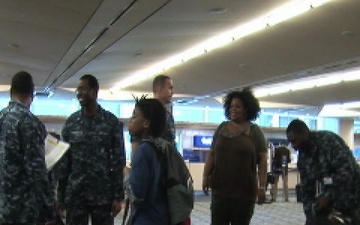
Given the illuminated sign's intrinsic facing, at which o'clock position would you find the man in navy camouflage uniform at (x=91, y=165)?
The man in navy camouflage uniform is roughly at 12 o'clock from the illuminated sign.

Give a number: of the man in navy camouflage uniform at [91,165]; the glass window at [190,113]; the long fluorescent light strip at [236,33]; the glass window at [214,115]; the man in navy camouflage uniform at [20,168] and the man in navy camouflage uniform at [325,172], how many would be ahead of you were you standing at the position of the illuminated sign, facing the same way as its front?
4

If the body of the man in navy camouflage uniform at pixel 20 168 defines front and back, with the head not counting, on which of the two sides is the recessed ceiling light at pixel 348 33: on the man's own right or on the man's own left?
on the man's own right

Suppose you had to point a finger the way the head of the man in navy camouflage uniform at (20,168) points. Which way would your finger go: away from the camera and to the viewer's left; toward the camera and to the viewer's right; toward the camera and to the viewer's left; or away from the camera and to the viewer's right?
away from the camera and to the viewer's right

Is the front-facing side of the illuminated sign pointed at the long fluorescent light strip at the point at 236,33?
yes

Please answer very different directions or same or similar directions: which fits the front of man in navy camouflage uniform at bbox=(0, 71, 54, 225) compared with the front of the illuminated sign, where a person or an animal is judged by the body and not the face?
very different directions

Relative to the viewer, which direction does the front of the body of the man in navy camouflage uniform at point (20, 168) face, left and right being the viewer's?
facing away from the viewer

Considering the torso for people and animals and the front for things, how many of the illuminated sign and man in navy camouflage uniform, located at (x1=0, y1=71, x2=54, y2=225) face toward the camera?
1

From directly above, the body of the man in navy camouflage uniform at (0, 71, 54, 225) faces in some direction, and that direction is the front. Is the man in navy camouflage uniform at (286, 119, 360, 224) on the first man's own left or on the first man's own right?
on the first man's own right

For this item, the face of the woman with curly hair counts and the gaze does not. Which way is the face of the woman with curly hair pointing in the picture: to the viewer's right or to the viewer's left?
to the viewer's left
